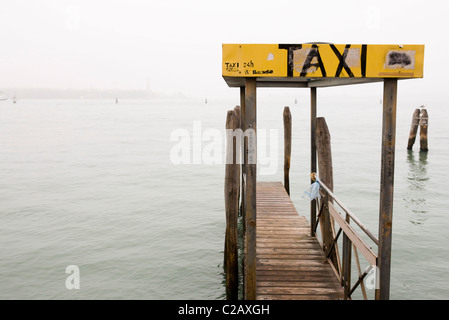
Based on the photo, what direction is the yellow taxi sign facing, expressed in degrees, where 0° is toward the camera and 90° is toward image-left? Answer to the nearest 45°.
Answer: approximately 0°

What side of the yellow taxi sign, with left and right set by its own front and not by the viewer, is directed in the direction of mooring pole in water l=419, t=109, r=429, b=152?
back

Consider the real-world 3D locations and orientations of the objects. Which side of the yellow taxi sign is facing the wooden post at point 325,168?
back
